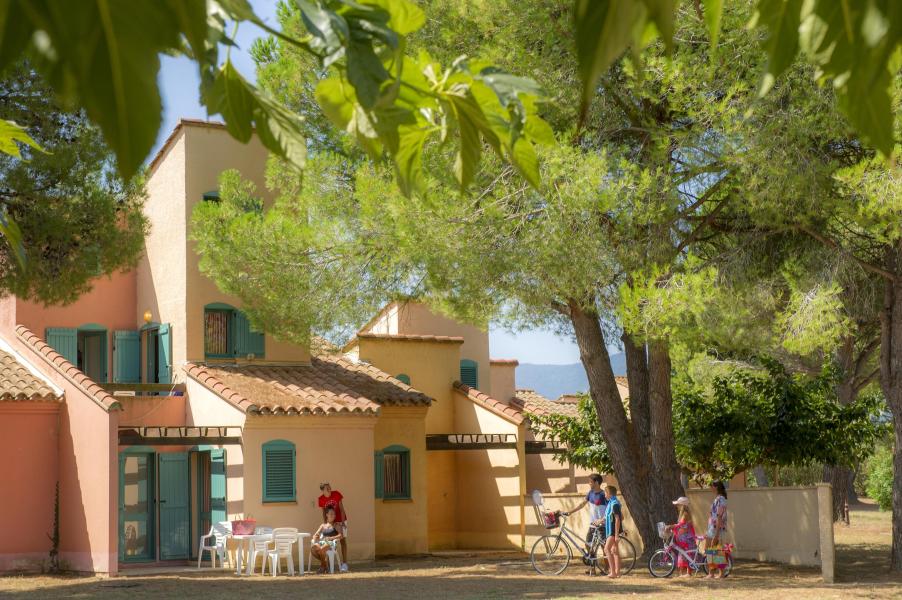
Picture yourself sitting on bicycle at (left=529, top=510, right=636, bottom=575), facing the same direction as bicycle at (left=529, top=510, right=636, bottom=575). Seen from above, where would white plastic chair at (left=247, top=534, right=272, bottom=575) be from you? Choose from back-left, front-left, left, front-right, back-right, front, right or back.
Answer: front

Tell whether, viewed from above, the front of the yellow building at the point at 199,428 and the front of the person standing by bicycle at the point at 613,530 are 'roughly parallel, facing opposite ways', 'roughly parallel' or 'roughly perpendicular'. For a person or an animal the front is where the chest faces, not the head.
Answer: roughly perpendicular

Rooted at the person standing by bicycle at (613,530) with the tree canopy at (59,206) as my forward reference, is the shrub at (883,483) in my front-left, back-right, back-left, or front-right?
back-right

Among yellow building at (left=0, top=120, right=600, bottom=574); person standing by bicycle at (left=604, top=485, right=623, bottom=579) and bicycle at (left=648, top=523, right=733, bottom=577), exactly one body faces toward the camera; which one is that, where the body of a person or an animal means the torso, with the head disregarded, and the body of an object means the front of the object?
the yellow building

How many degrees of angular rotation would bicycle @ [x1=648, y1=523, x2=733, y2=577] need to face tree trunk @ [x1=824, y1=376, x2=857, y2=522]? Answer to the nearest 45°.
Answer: approximately 90° to its right

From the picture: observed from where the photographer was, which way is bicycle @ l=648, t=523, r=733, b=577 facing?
facing to the left of the viewer

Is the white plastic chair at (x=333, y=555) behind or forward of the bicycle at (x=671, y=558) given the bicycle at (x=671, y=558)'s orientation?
forward

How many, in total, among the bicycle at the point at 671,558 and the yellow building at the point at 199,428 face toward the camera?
1

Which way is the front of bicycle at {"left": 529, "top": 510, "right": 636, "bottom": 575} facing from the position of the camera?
facing to the left of the viewer

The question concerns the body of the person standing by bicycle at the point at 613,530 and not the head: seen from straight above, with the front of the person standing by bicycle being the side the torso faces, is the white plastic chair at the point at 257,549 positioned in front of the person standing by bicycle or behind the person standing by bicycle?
in front

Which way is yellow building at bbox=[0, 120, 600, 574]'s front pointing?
toward the camera

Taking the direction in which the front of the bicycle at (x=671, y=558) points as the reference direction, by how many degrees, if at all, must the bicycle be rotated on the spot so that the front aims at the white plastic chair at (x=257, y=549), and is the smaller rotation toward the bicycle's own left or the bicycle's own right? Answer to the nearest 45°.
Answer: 0° — it already faces it
